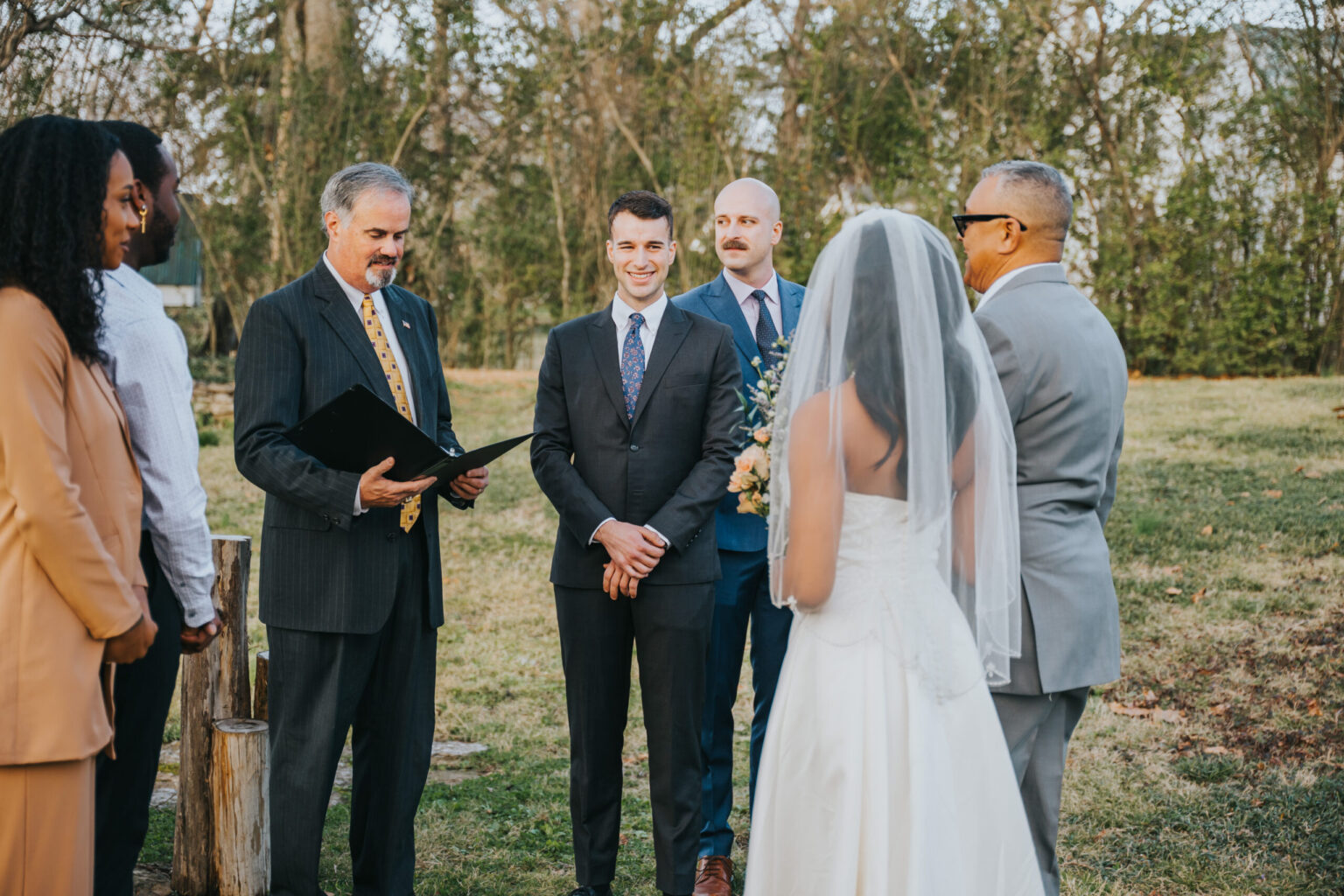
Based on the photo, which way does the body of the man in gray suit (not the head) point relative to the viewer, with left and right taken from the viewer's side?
facing away from the viewer and to the left of the viewer

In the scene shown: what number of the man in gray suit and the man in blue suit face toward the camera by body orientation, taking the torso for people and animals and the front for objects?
1

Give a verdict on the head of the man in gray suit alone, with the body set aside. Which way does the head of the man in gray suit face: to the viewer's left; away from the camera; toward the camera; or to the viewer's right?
to the viewer's left

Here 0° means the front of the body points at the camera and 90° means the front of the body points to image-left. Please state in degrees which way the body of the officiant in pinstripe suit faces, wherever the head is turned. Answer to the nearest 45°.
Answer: approximately 315°

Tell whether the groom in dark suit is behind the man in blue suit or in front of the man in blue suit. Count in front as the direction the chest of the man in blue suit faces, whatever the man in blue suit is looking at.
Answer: in front

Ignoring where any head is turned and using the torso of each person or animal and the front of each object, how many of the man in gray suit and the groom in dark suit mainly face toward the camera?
1

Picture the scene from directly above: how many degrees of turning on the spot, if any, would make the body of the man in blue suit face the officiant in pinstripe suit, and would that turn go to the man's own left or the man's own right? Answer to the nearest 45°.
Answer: approximately 45° to the man's own right
